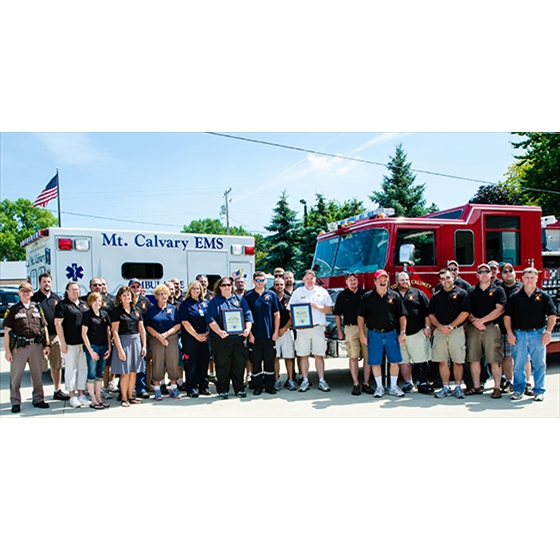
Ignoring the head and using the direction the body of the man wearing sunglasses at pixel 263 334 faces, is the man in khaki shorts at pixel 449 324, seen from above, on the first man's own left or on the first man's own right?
on the first man's own left

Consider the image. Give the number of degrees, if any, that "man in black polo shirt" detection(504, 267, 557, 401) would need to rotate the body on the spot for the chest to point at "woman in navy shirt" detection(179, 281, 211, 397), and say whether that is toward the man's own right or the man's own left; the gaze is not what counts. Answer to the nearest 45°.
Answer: approximately 90° to the man's own right

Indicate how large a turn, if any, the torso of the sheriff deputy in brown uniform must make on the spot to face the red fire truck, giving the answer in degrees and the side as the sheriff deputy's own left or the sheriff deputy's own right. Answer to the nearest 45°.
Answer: approximately 90° to the sheriff deputy's own left

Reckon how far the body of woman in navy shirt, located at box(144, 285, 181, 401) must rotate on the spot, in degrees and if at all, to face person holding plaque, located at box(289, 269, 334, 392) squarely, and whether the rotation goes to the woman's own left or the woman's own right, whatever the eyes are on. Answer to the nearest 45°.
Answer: approximately 90° to the woman's own left

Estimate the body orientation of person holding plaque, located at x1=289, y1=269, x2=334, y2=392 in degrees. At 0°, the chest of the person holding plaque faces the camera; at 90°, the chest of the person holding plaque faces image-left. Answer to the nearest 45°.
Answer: approximately 0°

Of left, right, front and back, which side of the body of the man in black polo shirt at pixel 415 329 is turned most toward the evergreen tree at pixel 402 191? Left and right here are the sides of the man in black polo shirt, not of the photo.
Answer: back

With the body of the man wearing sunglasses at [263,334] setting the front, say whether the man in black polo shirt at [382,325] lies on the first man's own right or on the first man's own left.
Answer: on the first man's own left

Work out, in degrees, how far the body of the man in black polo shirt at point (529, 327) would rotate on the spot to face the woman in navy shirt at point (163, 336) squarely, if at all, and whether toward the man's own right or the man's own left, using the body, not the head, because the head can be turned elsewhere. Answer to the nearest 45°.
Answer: approximately 90° to the man's own right
